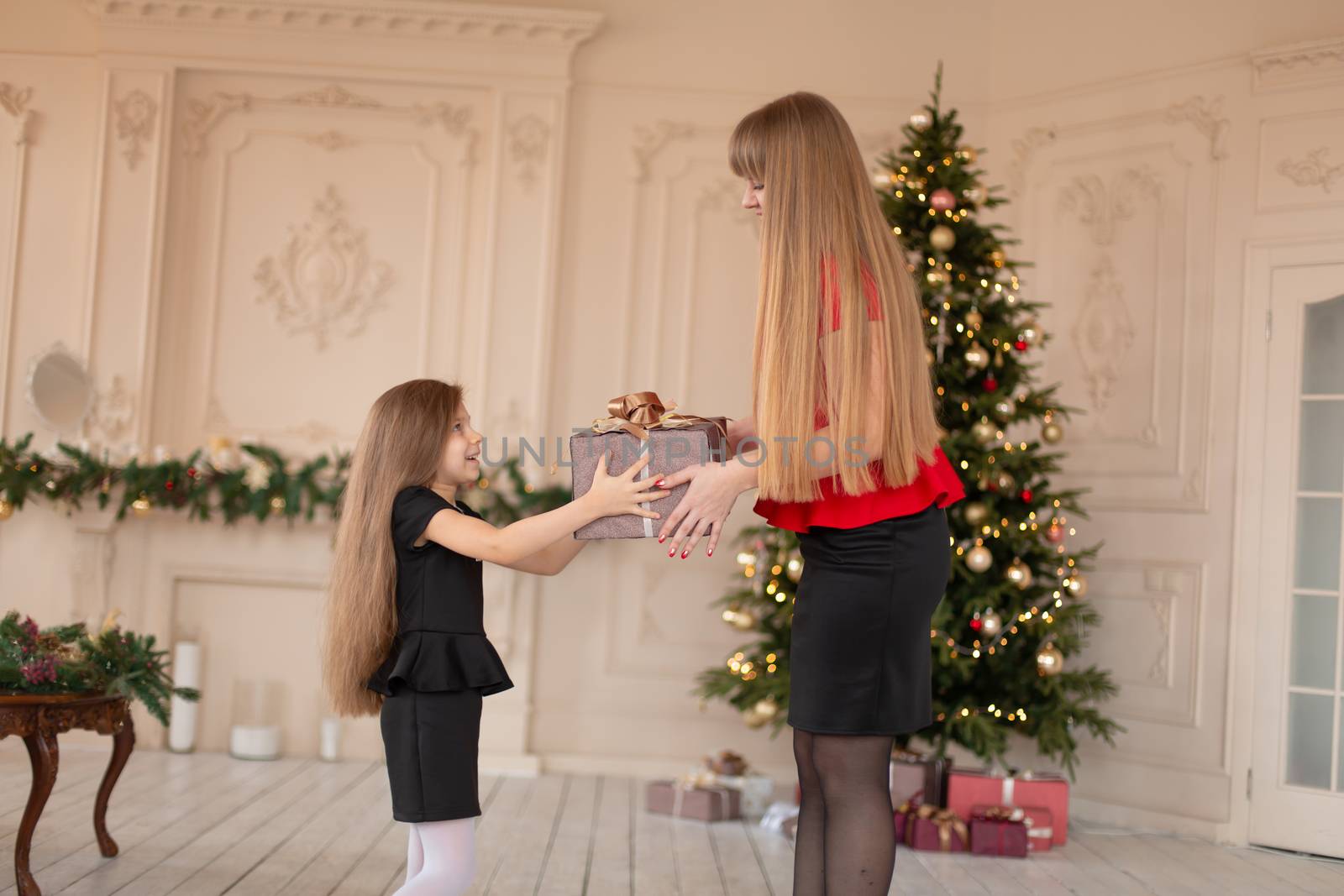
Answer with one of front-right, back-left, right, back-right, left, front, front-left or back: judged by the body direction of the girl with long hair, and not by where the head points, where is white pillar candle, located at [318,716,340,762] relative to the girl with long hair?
left

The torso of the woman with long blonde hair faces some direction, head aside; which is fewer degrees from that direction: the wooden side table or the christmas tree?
the wooden side table

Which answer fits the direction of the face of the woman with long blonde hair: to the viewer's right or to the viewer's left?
to the viewer's left

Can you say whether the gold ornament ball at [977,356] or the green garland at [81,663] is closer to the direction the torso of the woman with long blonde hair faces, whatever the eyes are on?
the green garland

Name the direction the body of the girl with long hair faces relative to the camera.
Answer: to the viewer's right

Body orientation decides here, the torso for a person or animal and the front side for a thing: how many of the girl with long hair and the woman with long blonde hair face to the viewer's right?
1

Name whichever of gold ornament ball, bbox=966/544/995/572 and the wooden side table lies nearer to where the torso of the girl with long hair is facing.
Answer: the gold ornament ball

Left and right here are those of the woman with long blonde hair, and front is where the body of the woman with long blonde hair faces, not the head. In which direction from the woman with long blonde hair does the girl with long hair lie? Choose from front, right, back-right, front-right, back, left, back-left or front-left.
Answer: front

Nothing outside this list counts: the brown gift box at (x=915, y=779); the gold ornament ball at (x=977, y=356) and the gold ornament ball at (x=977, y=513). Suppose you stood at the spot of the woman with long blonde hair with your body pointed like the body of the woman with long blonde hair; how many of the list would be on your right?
3

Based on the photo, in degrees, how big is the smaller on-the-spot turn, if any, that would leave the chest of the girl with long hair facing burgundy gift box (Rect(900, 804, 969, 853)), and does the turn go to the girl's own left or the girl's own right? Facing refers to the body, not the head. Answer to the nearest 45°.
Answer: approximately 45° to the girl's own left

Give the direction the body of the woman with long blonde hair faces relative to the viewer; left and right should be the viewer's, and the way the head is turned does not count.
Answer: facing to the left of the viewer

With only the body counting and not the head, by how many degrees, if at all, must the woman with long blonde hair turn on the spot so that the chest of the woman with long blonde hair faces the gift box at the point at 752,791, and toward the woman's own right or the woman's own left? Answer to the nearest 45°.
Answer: approximately 90° to the woman's own right
